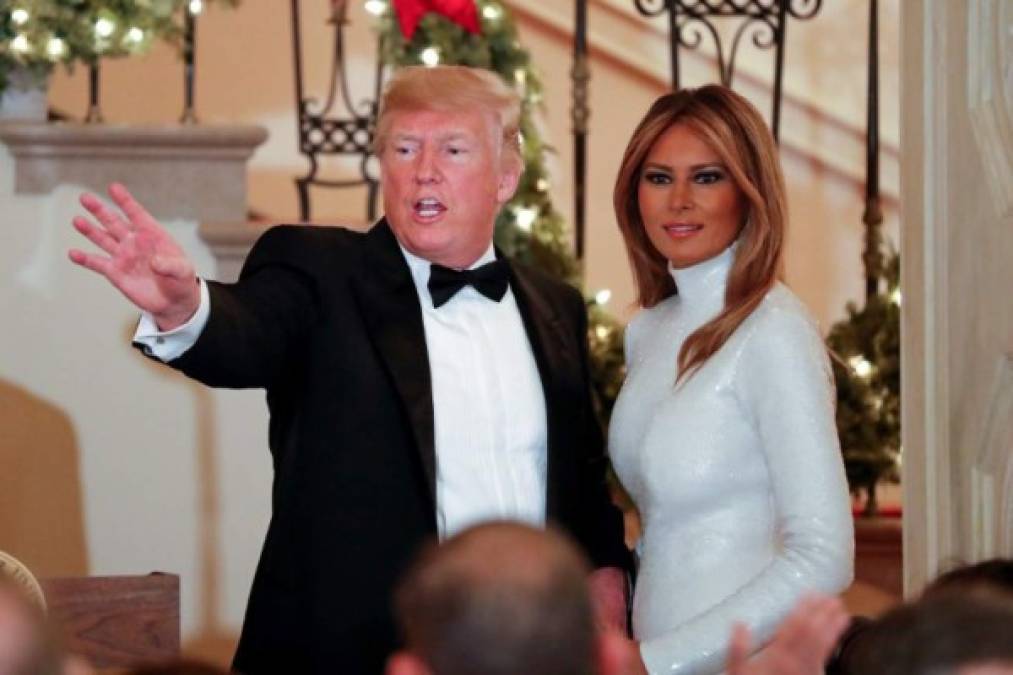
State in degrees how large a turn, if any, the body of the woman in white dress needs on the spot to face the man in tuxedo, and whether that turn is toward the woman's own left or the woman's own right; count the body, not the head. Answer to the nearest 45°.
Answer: approximately 45° to the woman's own right

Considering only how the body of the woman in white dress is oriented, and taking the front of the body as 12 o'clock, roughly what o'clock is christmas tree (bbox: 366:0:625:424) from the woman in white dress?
The christmas tree is roughly at 4 o'clock from the woman in white dress.

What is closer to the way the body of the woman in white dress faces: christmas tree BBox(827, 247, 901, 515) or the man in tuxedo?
the man in tuxedo

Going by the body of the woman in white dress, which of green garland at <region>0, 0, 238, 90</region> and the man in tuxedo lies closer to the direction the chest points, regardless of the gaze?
the man in tuxedo

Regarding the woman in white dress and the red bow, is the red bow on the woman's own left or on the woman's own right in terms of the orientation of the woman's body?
on the woman's own right

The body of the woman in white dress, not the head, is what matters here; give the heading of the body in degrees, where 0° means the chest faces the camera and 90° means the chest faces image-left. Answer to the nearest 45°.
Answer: approximately 45°

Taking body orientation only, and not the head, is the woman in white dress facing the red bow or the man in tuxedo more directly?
the man in tuxedo

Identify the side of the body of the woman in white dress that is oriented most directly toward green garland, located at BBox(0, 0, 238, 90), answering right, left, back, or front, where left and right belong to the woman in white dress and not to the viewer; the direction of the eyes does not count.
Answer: right
